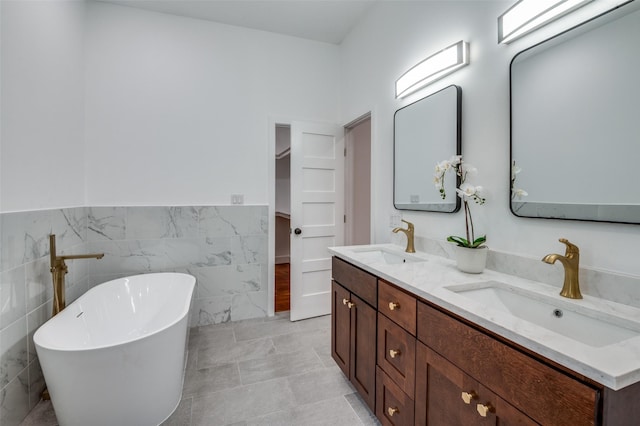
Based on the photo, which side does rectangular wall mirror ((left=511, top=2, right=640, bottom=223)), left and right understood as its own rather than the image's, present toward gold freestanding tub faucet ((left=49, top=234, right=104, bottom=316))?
front

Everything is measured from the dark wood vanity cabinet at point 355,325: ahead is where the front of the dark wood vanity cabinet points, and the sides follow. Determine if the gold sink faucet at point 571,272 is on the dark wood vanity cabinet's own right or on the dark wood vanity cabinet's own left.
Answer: on the dark wood vanity cabinet's own left

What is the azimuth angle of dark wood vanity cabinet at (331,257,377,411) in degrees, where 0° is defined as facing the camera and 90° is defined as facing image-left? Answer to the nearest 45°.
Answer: approximately 45°

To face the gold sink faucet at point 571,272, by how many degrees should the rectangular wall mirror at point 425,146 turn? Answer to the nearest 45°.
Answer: approximately 90° to its left

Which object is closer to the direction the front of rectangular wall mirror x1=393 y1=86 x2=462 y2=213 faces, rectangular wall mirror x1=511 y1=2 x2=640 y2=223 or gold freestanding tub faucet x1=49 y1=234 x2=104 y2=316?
the gold freestanding tub faucet

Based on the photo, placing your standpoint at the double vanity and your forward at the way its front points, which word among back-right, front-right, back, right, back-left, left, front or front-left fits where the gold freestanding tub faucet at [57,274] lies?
front-right

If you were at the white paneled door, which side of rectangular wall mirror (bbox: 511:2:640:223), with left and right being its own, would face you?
right

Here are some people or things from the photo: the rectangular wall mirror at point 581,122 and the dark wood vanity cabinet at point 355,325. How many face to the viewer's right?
0
